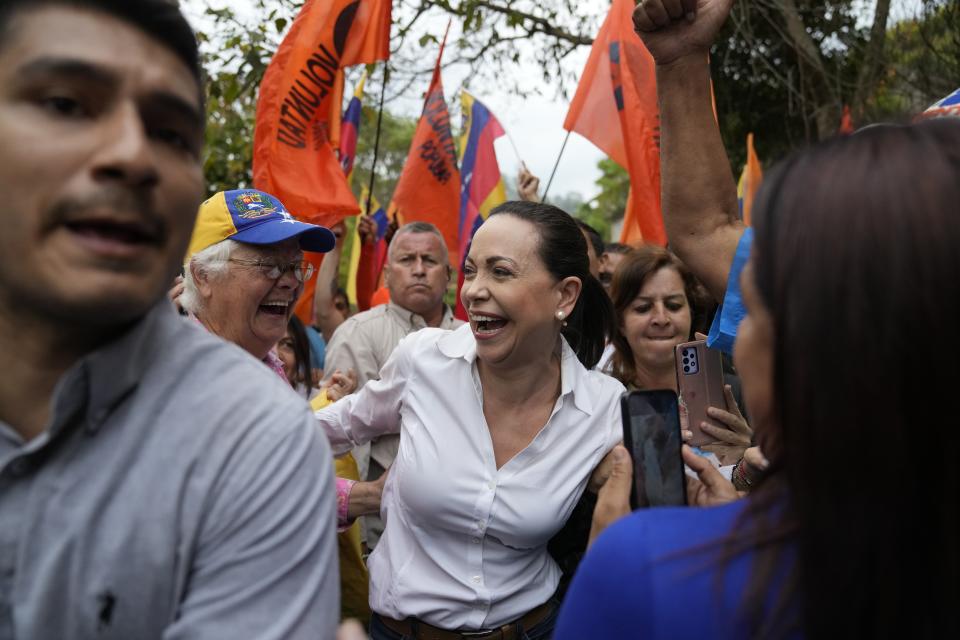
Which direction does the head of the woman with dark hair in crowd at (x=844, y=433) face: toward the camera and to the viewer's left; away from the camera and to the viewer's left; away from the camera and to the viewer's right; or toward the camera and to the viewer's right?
away from the camera and to the viewer's left

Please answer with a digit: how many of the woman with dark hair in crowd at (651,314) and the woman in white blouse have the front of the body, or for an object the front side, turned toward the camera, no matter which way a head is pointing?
2

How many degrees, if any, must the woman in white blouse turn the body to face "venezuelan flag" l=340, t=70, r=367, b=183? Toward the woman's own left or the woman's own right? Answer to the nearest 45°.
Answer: approximately 180°

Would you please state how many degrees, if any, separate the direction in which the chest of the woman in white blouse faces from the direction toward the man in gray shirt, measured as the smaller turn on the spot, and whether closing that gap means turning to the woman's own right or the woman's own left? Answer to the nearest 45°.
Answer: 0° — they already face them

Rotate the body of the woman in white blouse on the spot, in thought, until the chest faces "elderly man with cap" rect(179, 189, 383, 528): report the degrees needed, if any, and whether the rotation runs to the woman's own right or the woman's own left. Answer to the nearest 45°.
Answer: approximately 90° to the woman's own right

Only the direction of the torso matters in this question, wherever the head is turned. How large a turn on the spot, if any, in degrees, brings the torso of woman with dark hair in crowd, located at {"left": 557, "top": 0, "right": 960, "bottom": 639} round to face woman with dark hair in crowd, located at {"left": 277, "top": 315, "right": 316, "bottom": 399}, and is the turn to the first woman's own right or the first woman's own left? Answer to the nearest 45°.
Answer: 0° — they already face them

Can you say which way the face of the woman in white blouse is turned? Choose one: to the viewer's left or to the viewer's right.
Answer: to the viewer's left

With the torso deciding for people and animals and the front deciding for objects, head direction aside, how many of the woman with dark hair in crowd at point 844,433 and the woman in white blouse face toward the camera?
1
